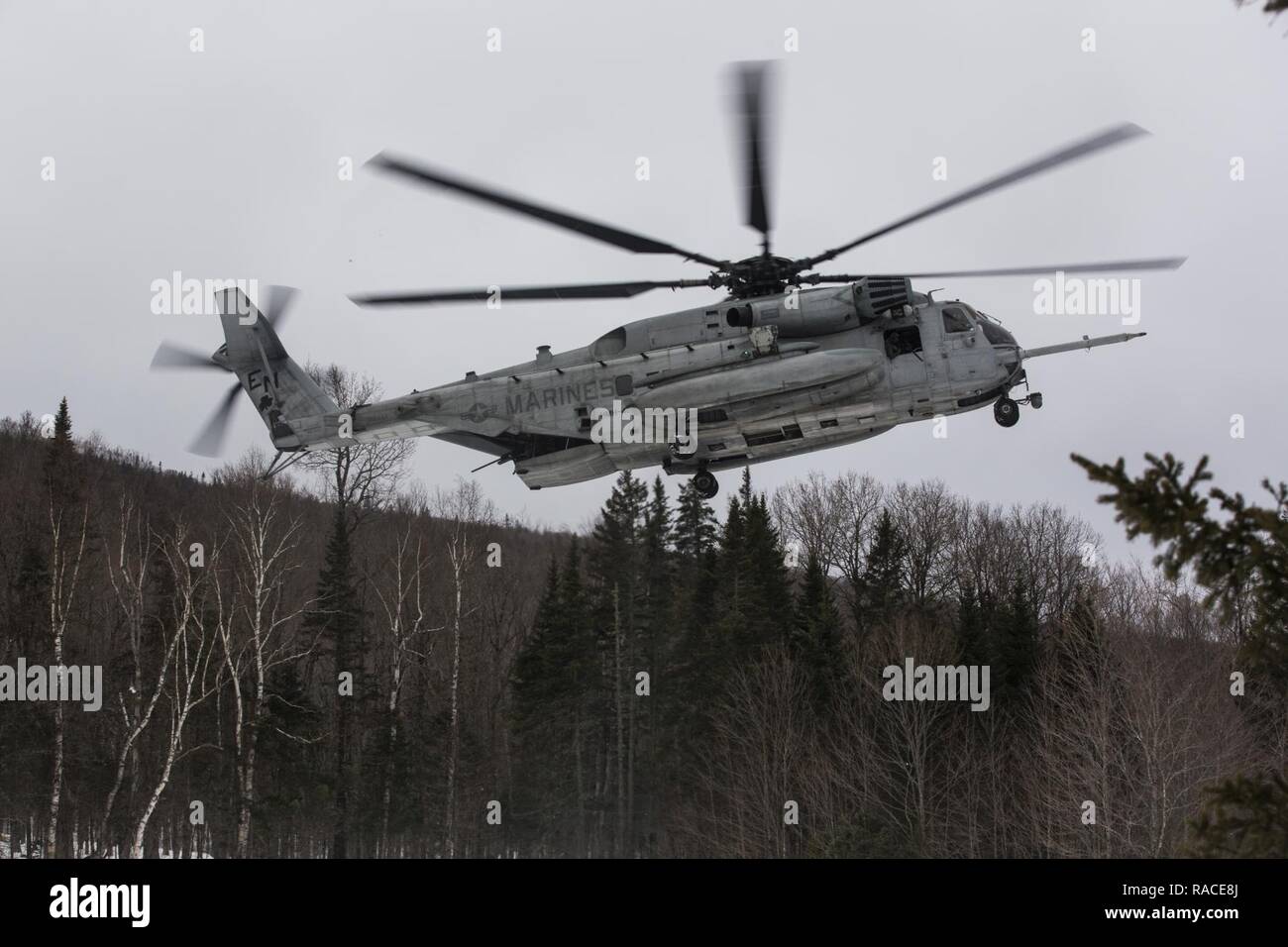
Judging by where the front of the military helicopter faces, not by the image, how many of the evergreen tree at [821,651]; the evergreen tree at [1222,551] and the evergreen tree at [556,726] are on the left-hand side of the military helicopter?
2

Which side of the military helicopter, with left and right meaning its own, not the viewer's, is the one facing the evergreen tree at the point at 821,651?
left

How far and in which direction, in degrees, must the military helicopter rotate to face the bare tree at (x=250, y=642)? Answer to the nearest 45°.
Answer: approximately 135° to its left

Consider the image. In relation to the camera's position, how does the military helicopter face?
facing to the right of the viewer

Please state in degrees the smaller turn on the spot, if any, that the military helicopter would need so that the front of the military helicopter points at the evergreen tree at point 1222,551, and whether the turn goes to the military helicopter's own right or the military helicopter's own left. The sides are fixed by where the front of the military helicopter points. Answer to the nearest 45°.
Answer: approximately 90° to the military helicopter's own right

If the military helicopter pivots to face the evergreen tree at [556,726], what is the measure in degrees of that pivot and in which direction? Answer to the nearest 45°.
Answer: approximately 90° to its left

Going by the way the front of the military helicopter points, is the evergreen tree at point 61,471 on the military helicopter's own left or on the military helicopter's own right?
on the military helicopter's own left

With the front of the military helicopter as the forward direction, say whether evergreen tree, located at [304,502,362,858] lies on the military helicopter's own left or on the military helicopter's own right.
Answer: on the military helicopter's own left

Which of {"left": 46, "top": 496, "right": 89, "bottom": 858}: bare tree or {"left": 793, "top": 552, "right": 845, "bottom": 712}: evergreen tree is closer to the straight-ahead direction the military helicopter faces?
the evergreen tree
